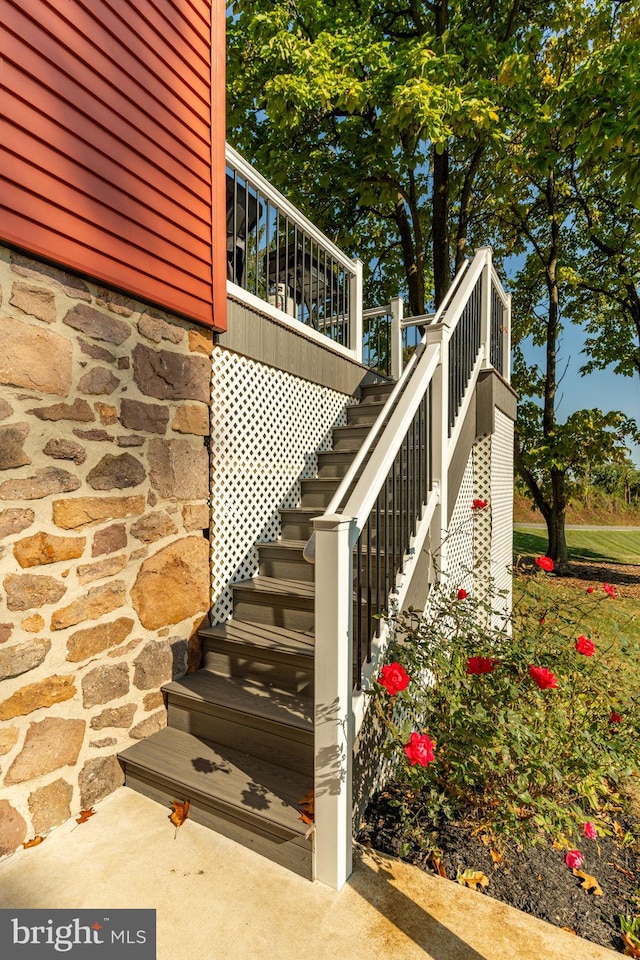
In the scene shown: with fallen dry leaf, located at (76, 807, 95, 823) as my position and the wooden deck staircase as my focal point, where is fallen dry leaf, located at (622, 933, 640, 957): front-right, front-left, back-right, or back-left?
front-right

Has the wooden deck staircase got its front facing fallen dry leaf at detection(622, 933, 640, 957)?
no

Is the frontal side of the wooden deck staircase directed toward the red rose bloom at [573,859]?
no

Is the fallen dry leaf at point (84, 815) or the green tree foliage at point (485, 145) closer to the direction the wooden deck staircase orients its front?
the fallen dry leaf

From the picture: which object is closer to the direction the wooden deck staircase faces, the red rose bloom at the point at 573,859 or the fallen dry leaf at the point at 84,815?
the fallen dry leaf

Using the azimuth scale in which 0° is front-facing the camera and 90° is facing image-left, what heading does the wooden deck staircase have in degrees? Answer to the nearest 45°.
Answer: approximately 45°

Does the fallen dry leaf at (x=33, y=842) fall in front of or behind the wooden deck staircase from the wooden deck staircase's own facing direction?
in front

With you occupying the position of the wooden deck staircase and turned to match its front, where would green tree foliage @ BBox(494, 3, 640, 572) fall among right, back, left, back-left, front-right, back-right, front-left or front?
back

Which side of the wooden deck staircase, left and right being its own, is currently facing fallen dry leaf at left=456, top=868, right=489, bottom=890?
left

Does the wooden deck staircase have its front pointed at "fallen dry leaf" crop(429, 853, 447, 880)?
no

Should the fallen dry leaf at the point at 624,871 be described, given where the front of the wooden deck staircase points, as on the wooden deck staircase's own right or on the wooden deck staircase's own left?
on the wooden deck staircase's own left
